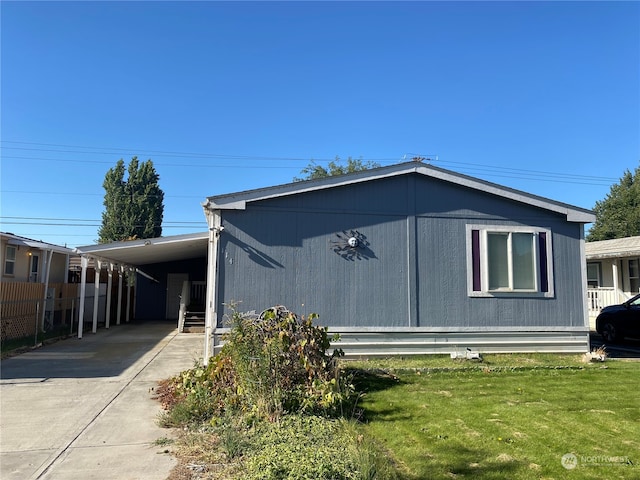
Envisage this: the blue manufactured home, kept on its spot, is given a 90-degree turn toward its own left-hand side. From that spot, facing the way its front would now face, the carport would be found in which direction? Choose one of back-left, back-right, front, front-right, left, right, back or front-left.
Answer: back-left

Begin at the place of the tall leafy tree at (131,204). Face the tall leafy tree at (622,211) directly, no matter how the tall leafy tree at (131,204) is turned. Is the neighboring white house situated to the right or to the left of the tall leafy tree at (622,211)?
right

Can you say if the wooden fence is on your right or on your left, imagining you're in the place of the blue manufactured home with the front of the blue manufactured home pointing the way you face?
on your right

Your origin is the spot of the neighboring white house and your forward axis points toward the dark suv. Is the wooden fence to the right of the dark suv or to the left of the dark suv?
right

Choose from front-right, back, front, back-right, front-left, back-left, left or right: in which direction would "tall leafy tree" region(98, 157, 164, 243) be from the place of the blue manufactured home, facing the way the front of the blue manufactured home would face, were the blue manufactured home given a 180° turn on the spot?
front-left

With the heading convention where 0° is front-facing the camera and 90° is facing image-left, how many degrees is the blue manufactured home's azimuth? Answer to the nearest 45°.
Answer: approximately 0°

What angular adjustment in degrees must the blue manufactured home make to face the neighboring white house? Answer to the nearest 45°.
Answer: approximately 135° to its left

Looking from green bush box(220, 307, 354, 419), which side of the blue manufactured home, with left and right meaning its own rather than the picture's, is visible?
front

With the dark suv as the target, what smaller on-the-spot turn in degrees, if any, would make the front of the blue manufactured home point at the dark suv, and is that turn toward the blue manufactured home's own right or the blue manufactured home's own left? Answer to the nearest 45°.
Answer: approximately 135° to the blue manufactured home's own left
